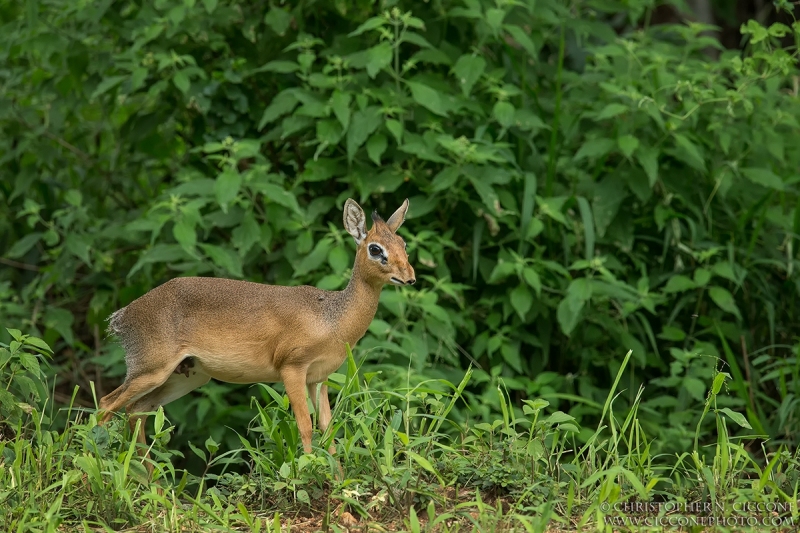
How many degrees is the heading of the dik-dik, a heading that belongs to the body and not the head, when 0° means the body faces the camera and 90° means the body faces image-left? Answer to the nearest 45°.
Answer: approximately 270°

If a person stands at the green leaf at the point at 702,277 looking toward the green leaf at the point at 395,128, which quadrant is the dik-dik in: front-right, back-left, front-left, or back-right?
front-left

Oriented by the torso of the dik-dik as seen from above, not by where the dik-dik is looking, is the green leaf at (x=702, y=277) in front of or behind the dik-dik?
in front

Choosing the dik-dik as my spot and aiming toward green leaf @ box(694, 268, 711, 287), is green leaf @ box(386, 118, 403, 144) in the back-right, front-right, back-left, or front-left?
front-left

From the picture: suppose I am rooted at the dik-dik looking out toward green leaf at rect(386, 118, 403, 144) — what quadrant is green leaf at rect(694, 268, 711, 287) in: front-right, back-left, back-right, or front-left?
front-right
